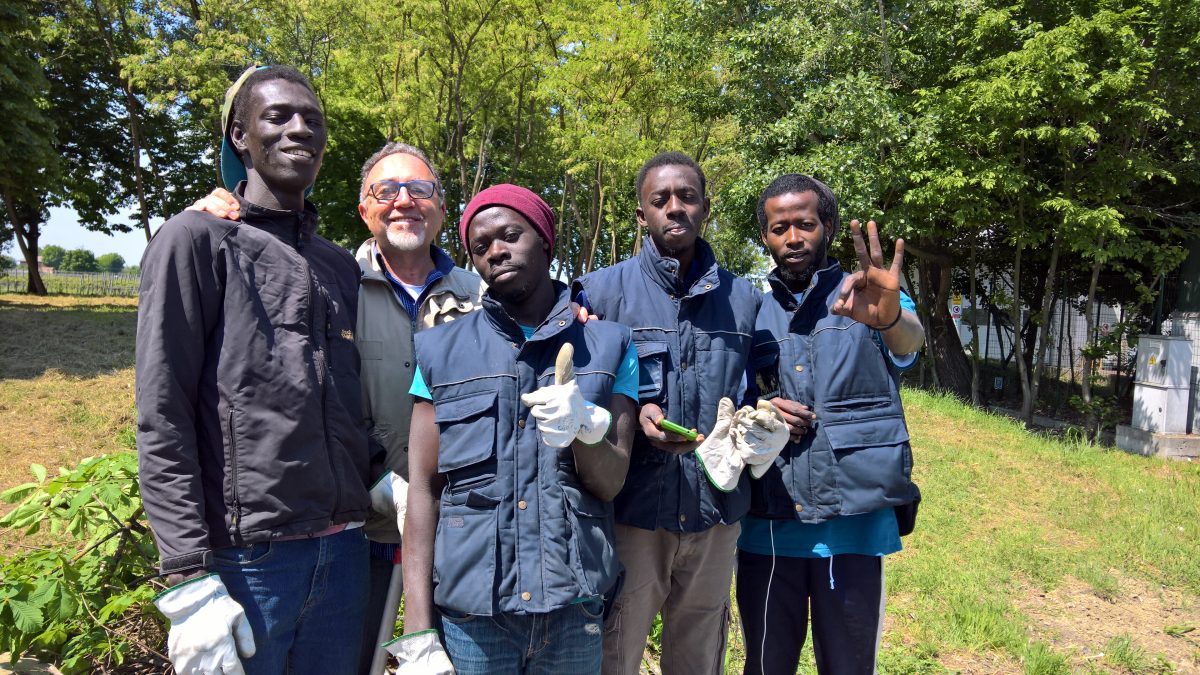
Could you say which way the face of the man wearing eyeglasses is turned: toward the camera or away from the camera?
toward the camera

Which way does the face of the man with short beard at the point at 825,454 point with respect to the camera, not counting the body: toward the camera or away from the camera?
toward the camera

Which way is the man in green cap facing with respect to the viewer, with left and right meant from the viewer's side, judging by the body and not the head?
facing the viewer and to the right of the viewer

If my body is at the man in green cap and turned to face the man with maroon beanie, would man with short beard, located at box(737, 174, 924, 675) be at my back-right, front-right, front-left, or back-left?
front-left

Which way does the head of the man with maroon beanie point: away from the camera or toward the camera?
toward the camera

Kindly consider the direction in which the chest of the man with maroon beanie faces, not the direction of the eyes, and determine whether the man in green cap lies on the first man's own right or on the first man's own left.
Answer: on the first man's own right

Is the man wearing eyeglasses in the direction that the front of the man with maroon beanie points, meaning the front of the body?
no

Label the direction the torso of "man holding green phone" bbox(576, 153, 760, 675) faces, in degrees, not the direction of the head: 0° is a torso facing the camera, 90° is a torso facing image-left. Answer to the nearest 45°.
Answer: approximately 0°

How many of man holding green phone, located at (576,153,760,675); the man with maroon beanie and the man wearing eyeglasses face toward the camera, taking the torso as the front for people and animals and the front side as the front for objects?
3

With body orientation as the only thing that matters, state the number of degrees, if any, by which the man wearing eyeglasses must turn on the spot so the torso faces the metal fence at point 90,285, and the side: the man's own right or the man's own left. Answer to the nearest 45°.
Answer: approximately 135° to the man's own right

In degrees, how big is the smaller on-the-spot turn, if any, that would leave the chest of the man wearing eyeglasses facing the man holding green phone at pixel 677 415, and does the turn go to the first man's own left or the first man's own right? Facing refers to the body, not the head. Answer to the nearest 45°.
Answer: approximately 90° to the first man's own left

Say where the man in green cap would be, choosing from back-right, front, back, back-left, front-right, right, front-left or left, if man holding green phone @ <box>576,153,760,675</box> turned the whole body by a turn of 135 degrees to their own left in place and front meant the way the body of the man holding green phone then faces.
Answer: back

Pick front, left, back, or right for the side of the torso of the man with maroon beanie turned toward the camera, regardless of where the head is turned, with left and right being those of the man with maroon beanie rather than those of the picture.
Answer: front

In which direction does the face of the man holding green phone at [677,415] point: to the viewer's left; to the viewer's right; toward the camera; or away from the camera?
toward the camera

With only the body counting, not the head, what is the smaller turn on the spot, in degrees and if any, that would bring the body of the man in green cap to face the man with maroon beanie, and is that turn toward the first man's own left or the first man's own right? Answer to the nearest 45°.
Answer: approximately 45° to the first man's own left

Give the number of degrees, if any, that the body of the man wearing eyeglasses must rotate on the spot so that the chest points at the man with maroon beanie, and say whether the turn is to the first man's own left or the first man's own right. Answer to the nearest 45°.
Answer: approximately 45° to the first man's own left

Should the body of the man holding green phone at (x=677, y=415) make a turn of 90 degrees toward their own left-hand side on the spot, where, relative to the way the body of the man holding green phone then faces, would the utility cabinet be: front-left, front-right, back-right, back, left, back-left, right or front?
front-left

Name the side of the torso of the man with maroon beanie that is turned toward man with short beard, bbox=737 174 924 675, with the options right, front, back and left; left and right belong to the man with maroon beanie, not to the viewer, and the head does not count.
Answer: left

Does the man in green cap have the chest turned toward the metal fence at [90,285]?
no
